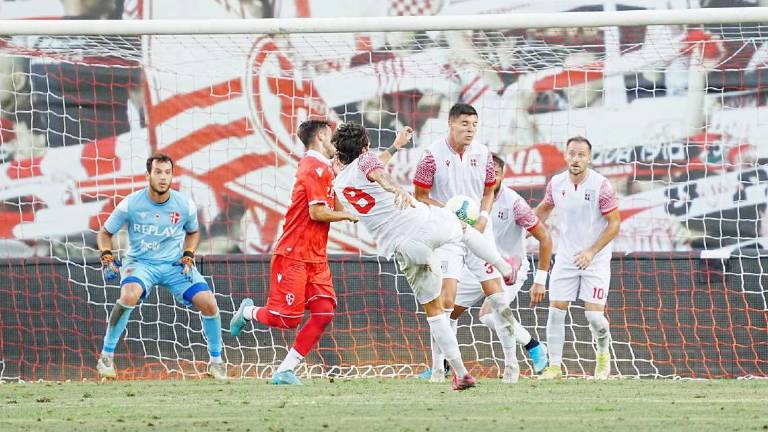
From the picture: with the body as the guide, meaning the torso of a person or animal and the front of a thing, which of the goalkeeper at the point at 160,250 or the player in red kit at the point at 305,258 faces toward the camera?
the goalkeeper

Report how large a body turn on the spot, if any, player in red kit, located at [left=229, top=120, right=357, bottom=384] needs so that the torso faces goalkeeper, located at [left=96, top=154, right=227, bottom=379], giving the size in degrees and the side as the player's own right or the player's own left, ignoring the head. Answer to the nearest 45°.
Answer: approximately 135° to the player's own left

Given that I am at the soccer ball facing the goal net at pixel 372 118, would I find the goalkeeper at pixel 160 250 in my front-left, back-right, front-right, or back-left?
front-left

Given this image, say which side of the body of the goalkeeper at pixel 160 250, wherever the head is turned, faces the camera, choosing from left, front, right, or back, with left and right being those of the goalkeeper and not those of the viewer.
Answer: front

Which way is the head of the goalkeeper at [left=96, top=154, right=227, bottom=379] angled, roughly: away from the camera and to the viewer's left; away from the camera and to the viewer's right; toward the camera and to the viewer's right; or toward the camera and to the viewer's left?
toward the camera and to the viewer's right

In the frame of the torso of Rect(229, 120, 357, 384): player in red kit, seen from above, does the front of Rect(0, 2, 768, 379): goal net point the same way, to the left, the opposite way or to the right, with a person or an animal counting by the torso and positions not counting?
to the right

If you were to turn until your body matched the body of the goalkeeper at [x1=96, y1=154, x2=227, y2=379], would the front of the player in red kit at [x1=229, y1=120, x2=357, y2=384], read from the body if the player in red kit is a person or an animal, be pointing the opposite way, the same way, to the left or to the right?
to the left

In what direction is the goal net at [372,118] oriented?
toward the camera

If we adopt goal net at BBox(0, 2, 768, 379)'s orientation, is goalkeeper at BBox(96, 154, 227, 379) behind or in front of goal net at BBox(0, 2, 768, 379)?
in front

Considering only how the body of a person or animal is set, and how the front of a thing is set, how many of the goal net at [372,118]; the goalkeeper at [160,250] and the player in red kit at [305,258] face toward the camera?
2

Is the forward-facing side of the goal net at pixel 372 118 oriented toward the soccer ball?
yes

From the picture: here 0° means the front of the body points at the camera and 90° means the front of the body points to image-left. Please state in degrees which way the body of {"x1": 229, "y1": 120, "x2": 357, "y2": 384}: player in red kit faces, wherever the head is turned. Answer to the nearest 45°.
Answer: approximately 270°

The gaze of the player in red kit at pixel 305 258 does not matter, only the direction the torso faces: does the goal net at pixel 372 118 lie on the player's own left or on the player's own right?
on the player's own left

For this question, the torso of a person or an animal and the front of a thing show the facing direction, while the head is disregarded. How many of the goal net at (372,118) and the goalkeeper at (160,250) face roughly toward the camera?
2

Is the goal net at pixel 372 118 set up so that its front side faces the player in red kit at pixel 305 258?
yes

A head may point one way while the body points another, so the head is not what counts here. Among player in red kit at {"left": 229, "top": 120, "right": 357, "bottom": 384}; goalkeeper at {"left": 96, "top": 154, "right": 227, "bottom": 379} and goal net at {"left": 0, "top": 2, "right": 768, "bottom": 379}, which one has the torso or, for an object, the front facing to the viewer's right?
the player in red kit
